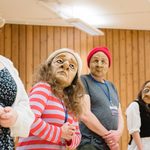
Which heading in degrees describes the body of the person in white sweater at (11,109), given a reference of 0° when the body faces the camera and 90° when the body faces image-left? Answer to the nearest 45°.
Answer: approximately 0°

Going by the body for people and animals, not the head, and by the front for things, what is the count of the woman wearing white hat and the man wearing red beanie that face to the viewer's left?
0

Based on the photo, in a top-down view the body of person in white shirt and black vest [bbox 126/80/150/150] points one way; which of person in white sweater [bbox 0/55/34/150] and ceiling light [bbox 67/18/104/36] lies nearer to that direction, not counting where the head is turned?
the person in white sweater

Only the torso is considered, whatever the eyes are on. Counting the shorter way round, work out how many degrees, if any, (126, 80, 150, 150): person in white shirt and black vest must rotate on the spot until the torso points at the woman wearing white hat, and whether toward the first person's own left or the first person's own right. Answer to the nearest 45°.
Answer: approximately 45° to the first person's own right

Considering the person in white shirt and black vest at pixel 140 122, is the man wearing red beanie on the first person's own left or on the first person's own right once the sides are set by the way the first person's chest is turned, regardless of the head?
on the first person's own right

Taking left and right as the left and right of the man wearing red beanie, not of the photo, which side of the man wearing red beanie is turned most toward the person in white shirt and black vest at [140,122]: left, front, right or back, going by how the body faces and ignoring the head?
left

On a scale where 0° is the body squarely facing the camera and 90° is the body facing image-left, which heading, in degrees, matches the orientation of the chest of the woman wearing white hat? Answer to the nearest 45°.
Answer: approximately 315°
